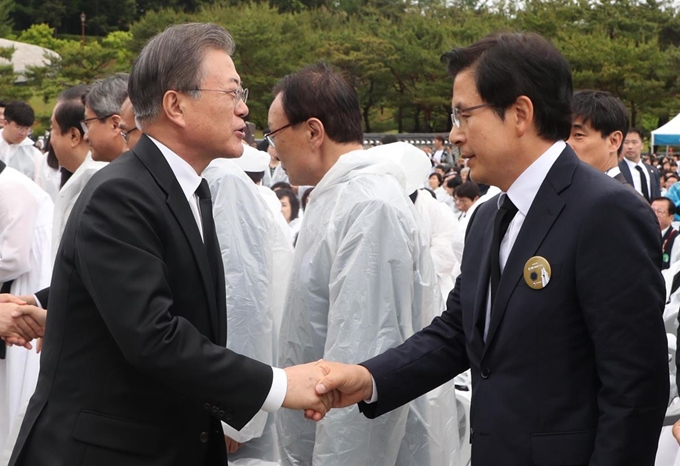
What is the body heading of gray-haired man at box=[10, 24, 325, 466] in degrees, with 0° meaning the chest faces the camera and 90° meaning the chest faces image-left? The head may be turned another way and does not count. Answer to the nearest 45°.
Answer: approximately 270°

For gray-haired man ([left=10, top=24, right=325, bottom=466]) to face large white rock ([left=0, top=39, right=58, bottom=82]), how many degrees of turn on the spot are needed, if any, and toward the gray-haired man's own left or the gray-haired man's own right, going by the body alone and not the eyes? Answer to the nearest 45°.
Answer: approximately 90° to the gray-haired man's own left

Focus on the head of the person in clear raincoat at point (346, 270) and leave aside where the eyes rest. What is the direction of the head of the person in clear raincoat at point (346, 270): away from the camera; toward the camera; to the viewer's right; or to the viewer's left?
to the viewer's left

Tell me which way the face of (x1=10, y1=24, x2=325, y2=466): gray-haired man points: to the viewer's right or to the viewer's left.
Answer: to the viewer's right

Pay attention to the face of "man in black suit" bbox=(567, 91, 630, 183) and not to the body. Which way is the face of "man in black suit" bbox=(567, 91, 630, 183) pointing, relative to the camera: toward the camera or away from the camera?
toward the camera

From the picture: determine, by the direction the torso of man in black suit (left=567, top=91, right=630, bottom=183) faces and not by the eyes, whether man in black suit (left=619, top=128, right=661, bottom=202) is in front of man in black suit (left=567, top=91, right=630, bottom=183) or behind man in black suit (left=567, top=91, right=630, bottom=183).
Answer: behind

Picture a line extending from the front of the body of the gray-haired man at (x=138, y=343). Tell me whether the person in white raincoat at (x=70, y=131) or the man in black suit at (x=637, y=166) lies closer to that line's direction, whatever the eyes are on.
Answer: the man in black suit

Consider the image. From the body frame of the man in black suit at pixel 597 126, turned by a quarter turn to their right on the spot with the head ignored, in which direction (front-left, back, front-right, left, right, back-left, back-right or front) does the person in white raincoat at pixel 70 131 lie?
front-left

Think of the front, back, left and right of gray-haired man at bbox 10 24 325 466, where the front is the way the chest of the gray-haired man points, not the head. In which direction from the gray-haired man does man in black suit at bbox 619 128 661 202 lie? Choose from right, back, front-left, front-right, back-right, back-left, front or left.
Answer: front-left
